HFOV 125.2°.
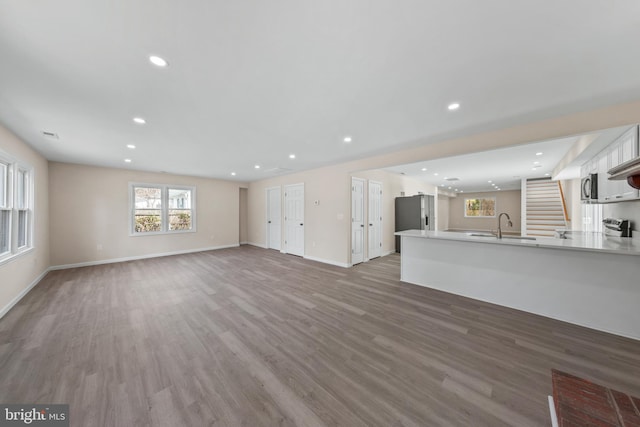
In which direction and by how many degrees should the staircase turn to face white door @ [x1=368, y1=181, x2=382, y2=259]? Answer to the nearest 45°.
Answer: approximately 45° to its right

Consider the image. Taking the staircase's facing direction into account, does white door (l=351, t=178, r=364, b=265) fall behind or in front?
in front

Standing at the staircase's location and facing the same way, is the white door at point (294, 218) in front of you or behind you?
in front

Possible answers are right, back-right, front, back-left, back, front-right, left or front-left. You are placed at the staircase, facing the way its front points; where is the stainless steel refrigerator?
front-right

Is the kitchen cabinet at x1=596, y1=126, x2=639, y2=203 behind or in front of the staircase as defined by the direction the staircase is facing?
in front

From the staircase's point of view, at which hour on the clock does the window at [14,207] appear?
The window is roughly at 1 o'clock from the staircase.

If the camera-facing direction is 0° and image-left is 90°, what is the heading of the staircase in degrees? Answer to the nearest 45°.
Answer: approximately 0°
